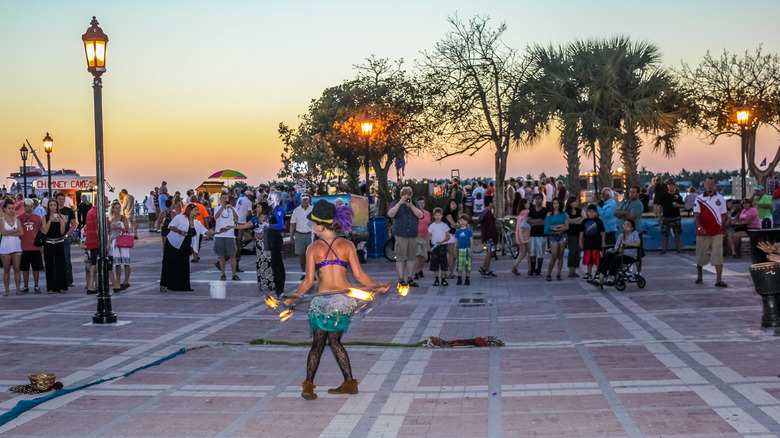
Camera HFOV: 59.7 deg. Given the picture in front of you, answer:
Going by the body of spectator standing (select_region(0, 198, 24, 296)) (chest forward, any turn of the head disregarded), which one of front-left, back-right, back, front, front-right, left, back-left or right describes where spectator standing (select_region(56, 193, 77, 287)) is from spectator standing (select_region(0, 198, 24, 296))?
back-left

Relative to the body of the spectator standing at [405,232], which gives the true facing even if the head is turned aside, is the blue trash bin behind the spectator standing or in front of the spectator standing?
behind

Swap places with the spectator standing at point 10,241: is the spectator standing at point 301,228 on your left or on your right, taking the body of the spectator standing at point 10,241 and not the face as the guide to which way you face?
on your left

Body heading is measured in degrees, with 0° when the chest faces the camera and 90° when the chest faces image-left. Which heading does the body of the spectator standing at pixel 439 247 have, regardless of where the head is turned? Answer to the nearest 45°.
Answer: approximately 0°

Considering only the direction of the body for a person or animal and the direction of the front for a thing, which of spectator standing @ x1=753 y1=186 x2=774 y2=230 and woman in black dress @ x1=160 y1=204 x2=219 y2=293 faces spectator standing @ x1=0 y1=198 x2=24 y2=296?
spectator standing @ x1=753 y1=186 x2=774 y2=230

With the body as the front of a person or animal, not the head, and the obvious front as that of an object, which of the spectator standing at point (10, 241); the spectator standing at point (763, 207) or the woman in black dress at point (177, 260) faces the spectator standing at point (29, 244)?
the spectator standing at point (763, 207)

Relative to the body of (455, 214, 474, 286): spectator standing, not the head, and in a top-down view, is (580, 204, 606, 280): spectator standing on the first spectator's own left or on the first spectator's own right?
on the first spectator's own left

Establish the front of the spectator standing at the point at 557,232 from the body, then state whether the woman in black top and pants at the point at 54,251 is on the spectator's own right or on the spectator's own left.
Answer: on the spectator's own right

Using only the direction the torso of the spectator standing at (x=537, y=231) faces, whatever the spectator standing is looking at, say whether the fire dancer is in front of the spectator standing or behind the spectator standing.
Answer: in front
